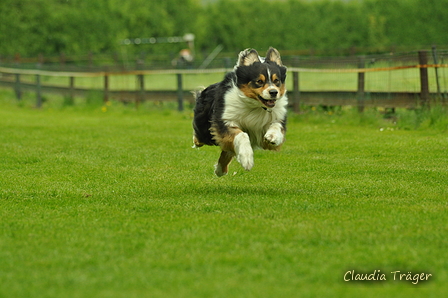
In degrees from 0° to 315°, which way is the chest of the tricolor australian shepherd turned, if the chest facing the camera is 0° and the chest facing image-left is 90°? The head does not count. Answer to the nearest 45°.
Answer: approximately 315°

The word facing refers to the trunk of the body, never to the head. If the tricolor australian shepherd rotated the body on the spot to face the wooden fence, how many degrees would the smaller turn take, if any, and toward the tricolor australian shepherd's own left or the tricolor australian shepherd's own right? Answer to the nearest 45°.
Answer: approximately 135° to the tricolor australian shepherd's own left
